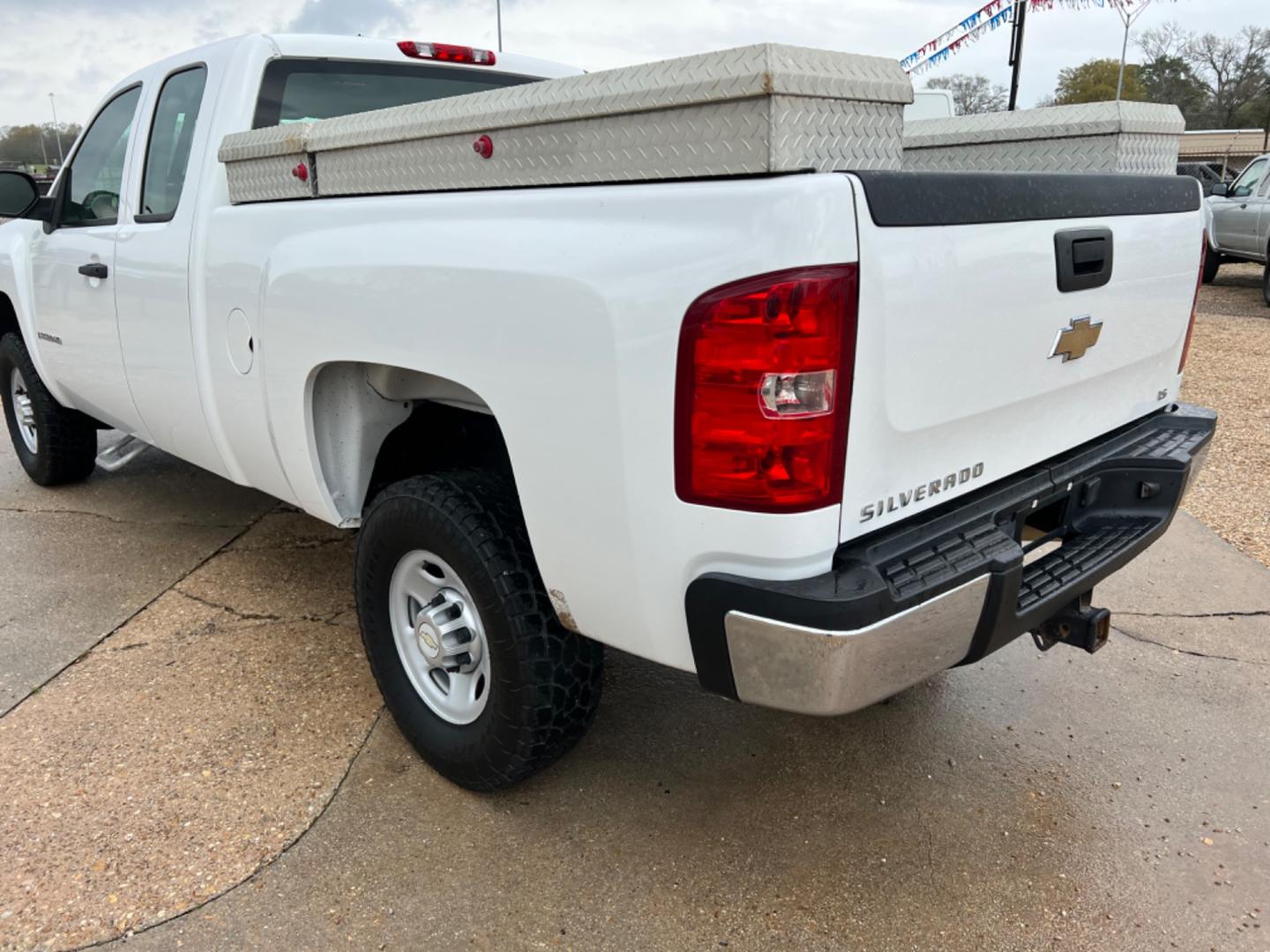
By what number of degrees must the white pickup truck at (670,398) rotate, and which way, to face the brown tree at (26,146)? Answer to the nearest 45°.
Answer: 0° — it already faces it

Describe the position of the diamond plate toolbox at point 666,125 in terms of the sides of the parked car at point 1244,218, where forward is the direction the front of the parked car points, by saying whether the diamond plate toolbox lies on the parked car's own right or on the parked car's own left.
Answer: on the parked car's own left

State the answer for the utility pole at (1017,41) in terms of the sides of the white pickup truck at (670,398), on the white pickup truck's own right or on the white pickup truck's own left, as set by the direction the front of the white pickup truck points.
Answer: on the white pickup truck's own right

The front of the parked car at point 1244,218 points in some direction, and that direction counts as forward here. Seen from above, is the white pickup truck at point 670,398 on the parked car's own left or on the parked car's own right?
on the parked car's own left

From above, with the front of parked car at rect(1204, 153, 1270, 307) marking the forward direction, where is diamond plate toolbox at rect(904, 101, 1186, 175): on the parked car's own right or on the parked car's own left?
on the parked car's own left

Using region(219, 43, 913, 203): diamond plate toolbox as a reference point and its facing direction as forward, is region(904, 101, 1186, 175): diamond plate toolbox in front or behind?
behind

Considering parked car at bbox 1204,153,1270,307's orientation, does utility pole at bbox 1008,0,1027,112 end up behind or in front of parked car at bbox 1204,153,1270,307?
in front

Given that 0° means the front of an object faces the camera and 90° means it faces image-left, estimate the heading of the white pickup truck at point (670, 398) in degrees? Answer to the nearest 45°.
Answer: approximately 135°

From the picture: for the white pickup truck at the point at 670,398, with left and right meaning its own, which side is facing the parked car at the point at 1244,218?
right

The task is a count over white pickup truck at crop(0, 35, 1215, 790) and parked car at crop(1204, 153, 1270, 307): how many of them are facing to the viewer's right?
0
